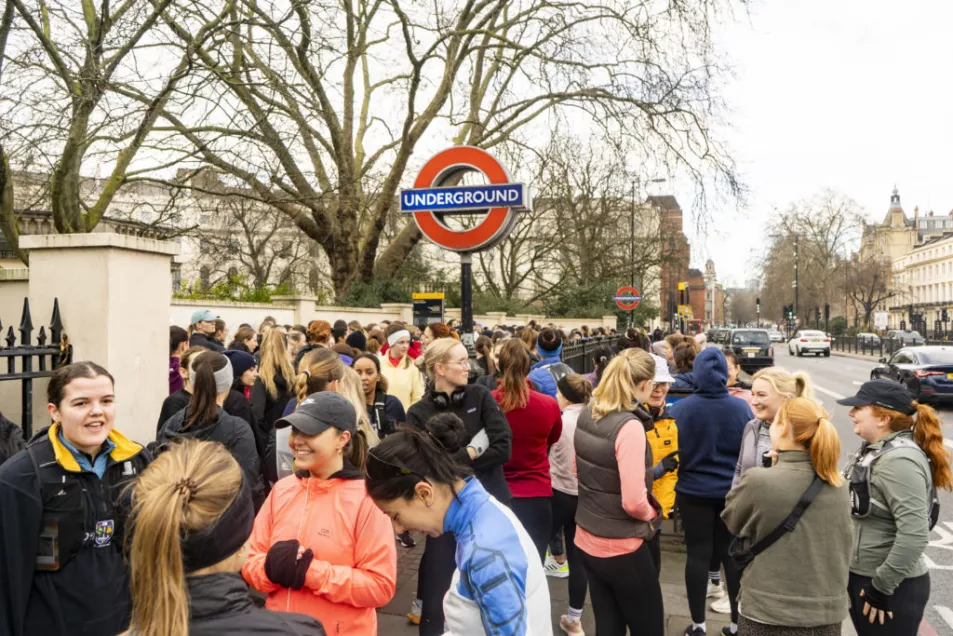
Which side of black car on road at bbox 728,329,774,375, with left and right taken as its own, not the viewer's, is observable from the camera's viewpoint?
back

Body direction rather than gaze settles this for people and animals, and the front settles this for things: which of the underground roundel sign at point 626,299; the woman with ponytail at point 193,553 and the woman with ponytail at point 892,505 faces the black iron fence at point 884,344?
the woman with ponytail at point 193,553

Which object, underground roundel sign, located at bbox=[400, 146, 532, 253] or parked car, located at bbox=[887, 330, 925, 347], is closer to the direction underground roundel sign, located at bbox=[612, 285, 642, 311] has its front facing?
the underground roundel sign

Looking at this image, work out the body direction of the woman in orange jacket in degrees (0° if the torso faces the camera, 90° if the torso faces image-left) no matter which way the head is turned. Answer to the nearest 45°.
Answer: approximately 45°

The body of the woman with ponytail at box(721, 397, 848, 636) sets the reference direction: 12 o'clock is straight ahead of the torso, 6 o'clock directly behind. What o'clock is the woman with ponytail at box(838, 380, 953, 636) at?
the woman with ponytail at box(838, 380, 953, 636) is roughly at 3 o'clock from the woman with ponytail at box(721, 397, 848, 636).

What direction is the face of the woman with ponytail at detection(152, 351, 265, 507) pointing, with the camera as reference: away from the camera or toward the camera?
away from the camera

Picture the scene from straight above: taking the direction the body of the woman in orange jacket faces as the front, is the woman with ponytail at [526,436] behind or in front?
behind

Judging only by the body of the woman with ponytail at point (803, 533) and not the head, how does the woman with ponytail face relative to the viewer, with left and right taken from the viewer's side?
facing away from the viewer and to the left of the viewer

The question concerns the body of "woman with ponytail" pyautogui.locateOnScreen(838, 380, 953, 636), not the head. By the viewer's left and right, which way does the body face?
facing to the left of the viewer
